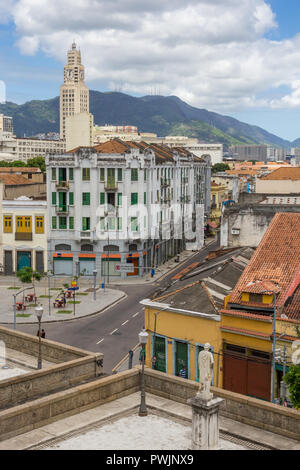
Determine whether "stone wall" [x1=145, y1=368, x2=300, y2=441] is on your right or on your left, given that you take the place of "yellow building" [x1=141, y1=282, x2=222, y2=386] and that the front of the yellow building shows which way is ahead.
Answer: on your left

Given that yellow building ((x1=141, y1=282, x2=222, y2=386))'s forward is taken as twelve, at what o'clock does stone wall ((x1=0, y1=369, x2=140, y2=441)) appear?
The stone wall is roughly at 11 o'clock from the yellow building.

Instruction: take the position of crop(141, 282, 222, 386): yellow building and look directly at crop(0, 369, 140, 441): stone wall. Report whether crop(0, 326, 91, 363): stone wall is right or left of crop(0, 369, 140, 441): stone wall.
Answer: right

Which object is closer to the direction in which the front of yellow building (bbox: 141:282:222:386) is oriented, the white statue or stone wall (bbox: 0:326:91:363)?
the stone wall

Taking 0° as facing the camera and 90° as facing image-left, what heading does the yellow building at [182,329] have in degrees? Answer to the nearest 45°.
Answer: approximately 45°

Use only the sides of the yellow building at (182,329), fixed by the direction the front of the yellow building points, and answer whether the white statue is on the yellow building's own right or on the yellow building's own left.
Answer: on the yellow building's own left

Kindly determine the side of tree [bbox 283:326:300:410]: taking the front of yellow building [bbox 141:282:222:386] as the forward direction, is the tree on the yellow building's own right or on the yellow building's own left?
on the yellow building's own left
